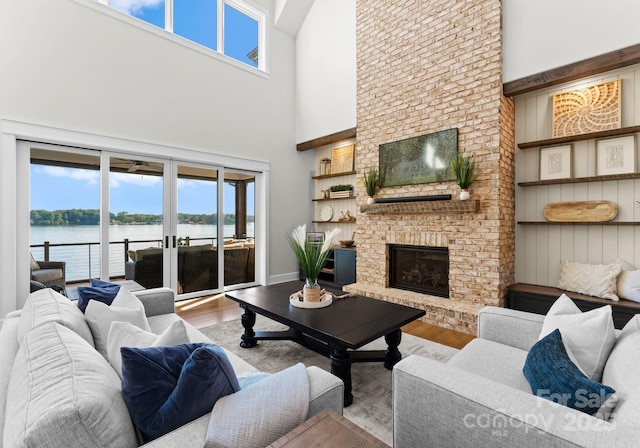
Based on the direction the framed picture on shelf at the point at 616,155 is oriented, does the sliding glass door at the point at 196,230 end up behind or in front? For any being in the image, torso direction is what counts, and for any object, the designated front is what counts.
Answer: in front

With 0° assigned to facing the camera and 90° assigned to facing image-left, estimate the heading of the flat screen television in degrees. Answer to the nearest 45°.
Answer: approximately 45°

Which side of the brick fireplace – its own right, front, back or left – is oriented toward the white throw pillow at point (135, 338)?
front

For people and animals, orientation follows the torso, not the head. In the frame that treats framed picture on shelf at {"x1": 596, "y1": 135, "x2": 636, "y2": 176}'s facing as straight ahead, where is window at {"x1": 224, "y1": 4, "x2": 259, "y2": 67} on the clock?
The window is roughly at 3 o'clock from the framed picture on shelf.

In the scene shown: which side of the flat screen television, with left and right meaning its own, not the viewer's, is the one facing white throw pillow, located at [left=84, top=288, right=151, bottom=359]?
front

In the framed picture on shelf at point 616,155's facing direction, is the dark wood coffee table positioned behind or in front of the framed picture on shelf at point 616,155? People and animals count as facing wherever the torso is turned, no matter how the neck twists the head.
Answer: in front

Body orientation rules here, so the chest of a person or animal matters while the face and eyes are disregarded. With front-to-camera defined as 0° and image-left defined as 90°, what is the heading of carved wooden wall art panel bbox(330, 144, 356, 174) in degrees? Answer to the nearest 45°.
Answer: approximately 45°

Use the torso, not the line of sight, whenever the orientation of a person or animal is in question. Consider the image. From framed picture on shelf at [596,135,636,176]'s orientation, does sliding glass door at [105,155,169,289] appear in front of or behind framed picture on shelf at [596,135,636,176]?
in front
